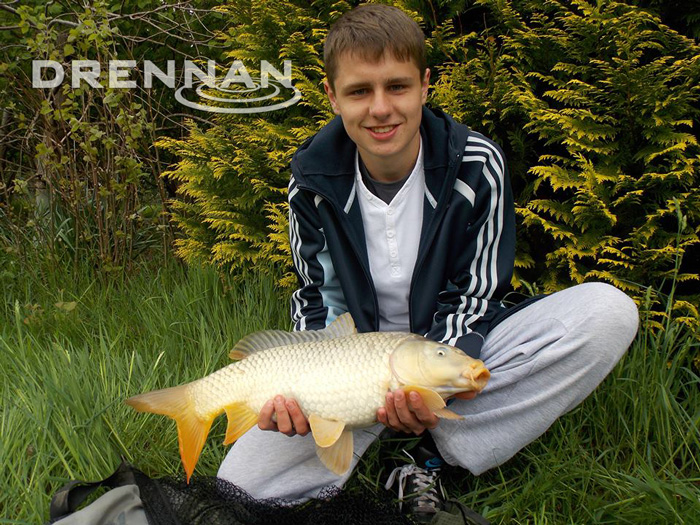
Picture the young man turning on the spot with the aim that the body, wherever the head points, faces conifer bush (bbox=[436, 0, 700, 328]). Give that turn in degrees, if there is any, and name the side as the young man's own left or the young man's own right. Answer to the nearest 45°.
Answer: approximately 135° to the young man's own left

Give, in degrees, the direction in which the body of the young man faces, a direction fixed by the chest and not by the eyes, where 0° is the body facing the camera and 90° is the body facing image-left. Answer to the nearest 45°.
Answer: approximately 0°

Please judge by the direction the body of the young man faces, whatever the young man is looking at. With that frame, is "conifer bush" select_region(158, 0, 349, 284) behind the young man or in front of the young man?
behind
